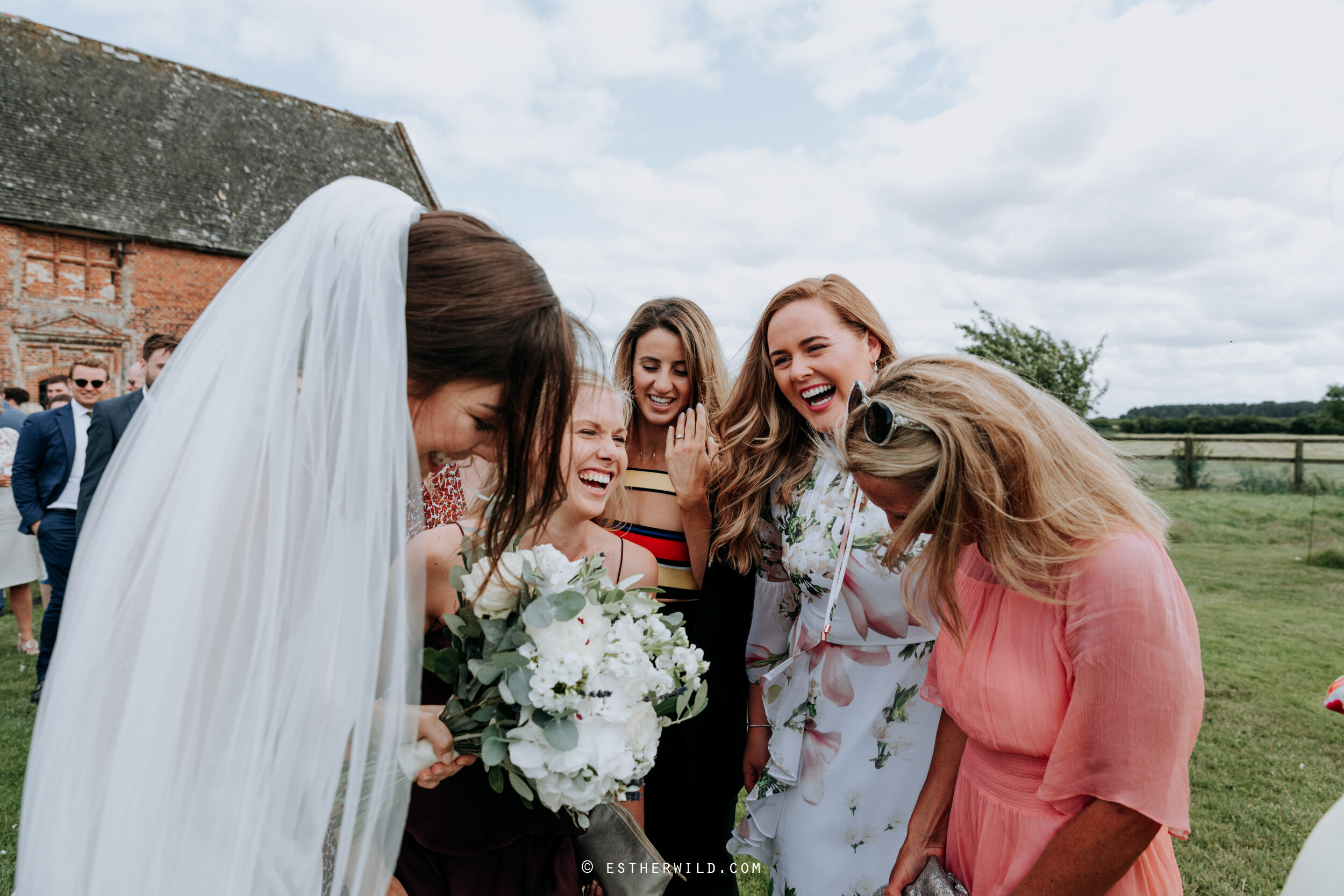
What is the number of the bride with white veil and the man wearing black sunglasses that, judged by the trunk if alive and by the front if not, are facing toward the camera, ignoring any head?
1

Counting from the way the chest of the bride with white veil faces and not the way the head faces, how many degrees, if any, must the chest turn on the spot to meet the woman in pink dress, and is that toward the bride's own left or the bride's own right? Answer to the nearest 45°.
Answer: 0° — they already face them

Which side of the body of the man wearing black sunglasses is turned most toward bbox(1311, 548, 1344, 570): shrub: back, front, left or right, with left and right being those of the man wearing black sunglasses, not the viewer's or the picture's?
left

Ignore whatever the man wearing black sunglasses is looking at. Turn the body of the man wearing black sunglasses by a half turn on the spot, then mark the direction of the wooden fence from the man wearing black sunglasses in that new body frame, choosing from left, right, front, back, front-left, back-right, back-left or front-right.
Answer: right

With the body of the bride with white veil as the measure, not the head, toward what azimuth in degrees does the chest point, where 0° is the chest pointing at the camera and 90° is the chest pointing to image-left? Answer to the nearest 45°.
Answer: approximately 270°

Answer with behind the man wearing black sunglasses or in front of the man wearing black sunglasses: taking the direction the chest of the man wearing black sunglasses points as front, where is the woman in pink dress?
in front

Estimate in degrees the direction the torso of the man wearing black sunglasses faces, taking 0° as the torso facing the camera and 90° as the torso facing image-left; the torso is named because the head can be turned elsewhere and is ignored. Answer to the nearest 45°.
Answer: approximately 0°

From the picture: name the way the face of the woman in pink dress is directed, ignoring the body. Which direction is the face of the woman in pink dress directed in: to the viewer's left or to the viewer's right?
to the viewer's left

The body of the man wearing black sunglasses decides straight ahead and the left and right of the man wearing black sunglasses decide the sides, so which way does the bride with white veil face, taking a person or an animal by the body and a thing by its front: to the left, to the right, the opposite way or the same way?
to the left

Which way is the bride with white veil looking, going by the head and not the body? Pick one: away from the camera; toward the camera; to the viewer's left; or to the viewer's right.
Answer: to the viewer's right
